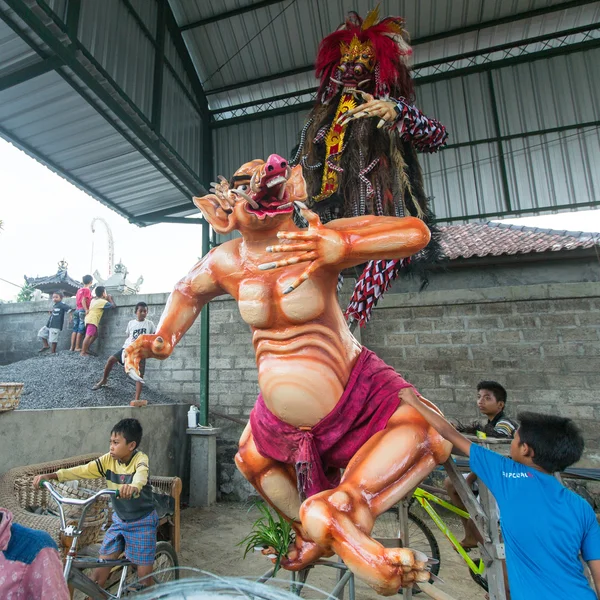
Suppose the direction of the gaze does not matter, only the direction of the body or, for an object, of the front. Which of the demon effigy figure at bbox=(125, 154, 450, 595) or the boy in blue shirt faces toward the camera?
the demon effigy figure

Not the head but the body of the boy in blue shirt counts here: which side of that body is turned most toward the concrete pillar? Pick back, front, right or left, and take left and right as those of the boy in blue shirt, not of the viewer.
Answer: front

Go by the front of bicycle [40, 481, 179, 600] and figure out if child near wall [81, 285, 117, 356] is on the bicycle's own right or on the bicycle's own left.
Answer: on the bicycle's own right

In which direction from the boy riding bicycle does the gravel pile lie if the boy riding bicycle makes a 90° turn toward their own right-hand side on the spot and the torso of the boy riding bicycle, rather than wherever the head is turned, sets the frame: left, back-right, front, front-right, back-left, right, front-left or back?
front-right

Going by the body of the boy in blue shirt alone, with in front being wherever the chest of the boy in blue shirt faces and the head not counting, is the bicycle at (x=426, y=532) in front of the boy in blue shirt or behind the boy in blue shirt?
in front

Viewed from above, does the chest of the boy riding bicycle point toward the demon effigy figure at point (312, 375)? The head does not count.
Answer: no

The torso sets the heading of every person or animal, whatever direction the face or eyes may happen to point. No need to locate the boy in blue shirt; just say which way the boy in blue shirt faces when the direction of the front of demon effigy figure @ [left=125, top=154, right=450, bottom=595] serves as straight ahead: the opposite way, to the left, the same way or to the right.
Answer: the opposite way

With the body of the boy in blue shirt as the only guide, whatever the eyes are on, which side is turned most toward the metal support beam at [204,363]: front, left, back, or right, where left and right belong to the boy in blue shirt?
front

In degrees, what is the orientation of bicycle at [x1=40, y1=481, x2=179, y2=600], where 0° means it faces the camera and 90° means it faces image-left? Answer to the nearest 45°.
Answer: approximately 45°

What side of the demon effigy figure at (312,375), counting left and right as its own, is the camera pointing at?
front

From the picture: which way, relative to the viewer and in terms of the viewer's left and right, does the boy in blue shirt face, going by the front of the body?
facing away from the viewer and to the left of the viewer

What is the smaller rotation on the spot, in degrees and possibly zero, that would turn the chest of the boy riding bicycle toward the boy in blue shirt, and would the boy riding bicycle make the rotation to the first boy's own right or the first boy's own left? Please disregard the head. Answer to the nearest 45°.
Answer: approximately 90° to the first boy's own left

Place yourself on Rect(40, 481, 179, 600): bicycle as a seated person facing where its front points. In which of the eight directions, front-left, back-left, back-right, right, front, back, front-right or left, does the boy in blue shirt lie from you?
left
